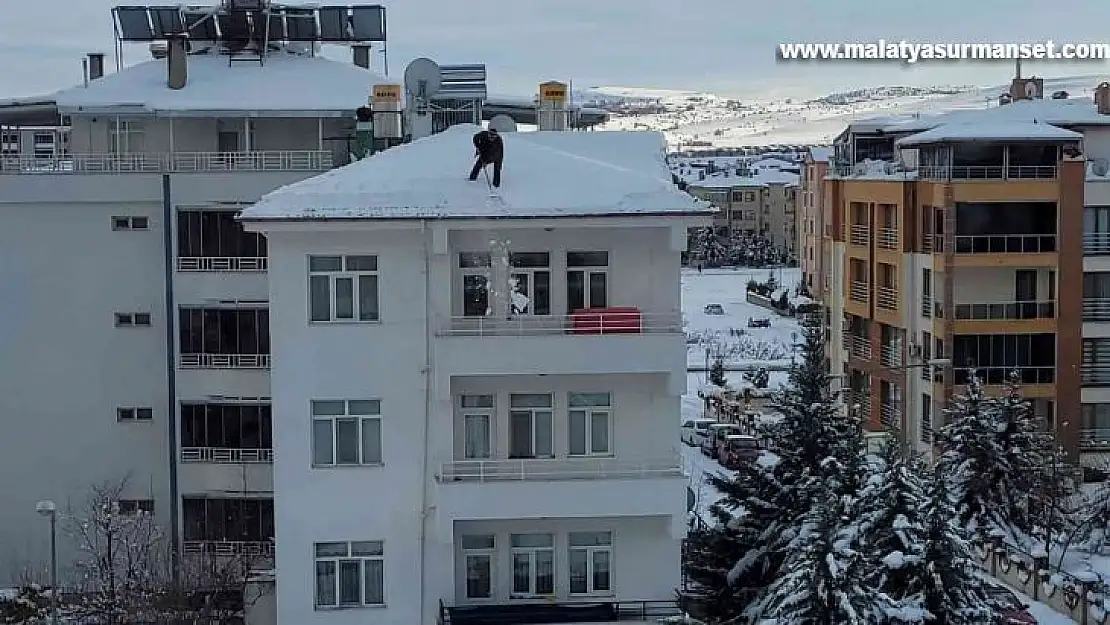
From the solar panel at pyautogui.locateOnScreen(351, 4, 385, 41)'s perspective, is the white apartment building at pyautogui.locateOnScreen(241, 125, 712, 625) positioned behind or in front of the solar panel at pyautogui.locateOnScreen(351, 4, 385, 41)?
in front

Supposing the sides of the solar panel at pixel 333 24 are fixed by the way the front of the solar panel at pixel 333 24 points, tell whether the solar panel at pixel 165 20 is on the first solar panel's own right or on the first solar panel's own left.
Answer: on the first solar panel's own right

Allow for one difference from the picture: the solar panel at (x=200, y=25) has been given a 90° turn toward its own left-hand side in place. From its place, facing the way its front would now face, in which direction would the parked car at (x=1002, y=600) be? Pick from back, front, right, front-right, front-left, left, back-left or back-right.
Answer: front-right

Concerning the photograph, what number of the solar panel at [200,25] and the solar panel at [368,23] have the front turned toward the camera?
2

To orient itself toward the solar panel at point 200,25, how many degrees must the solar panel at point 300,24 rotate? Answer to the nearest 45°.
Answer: approximately 90° to its right

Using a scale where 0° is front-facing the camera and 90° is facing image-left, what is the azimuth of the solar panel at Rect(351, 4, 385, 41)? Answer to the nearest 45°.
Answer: approximately 0°

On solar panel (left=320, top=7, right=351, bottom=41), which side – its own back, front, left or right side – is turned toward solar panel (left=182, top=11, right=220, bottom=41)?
right

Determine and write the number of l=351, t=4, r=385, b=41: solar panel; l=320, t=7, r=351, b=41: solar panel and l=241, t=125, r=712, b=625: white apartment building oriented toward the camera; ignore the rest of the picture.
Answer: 3

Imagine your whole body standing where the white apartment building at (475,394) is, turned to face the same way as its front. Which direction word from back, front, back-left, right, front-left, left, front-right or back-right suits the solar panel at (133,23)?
back-right
